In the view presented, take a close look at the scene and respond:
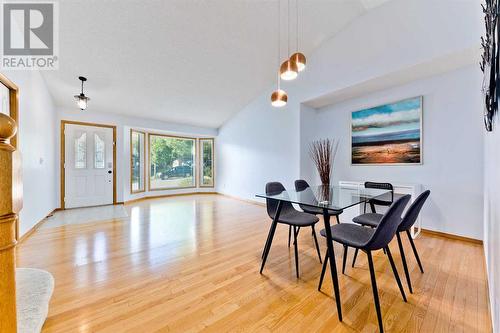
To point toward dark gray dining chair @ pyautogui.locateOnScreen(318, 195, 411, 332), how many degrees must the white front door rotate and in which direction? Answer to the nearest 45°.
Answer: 0° — it already faces it

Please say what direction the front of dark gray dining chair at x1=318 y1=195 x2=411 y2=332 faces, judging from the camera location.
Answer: facing away from the viewer and to the left of the viewer

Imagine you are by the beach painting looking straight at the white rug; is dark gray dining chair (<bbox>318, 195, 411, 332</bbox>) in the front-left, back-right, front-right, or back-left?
front-left

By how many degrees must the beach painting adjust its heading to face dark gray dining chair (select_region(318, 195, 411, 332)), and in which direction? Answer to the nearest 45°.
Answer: approximately 45° to its left

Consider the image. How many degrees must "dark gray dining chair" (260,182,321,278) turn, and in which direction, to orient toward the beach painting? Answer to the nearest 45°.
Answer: approximately 90° to its left

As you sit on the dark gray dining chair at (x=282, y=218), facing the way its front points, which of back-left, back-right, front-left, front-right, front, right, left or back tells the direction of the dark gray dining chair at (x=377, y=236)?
front

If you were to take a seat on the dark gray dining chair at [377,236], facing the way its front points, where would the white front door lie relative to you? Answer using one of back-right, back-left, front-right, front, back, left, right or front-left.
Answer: front-left

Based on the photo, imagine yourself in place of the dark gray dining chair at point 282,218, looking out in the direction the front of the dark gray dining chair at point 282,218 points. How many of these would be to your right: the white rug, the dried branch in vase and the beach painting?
1

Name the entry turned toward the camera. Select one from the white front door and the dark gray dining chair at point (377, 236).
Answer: the white front door

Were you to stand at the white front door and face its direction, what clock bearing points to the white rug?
The white rug is roughly at 12 o'clock from the white front door.

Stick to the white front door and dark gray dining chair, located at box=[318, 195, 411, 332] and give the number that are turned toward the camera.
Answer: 1

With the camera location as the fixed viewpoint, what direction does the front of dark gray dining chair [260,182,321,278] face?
facing the viewer and to the right of the viewer

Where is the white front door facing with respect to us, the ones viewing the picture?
facing the viewer

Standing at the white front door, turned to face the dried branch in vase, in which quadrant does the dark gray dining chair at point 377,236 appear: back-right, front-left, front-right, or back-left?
front-right

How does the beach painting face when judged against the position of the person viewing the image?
facing the viewer and to the left of the viewer

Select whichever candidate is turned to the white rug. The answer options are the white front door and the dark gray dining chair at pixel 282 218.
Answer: the white front door
